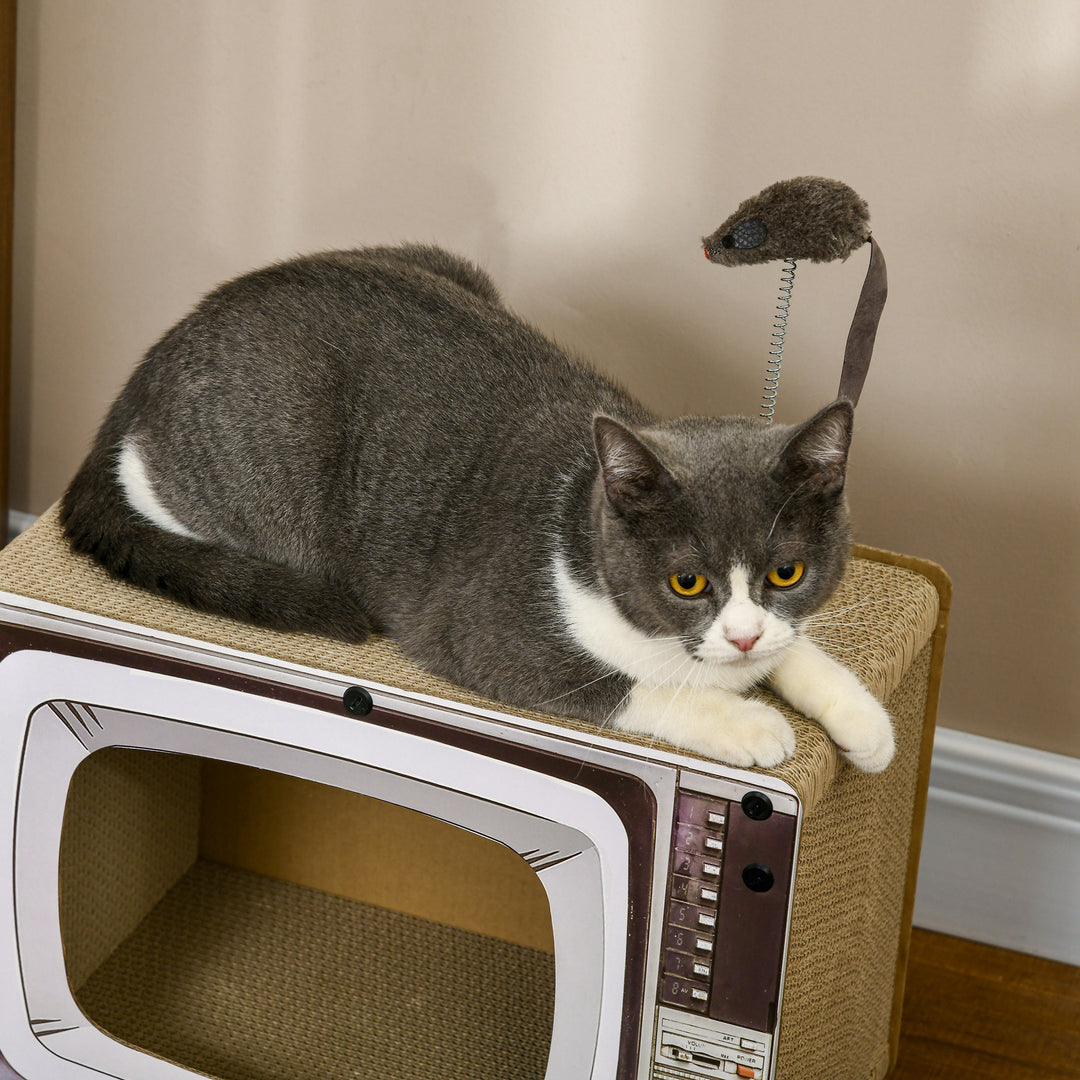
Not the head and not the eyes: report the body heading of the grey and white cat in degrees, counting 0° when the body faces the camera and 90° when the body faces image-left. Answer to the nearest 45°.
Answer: approximately 315°

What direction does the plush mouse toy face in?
to the viewer's left

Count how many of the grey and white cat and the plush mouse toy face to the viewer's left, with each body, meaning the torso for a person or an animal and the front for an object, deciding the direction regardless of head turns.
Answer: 1

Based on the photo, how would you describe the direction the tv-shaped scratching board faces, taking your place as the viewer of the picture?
facing the viewer and to the left of the viewer

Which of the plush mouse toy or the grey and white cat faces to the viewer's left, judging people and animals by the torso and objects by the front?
the plush mouse toy
